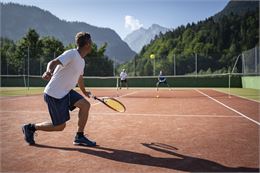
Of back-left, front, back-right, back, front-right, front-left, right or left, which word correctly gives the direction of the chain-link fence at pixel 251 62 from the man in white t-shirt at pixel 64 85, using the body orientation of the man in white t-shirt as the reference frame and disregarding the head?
front-left
